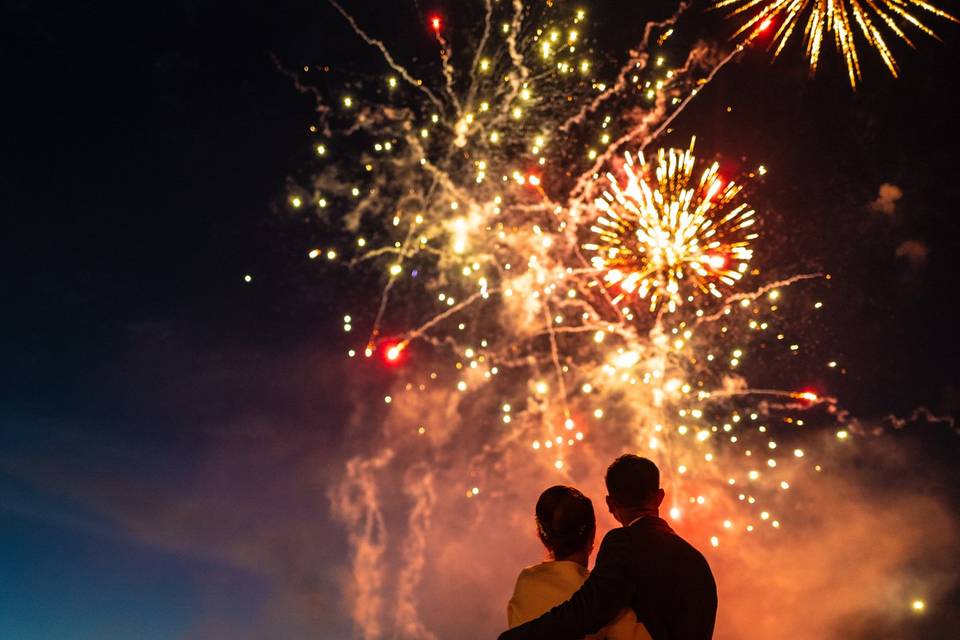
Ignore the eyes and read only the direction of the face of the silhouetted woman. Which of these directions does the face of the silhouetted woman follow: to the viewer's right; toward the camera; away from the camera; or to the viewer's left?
away from the camera

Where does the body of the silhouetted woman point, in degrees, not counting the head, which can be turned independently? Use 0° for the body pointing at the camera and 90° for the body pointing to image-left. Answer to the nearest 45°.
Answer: approximately 180°

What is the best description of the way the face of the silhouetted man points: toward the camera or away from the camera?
away from the camera
